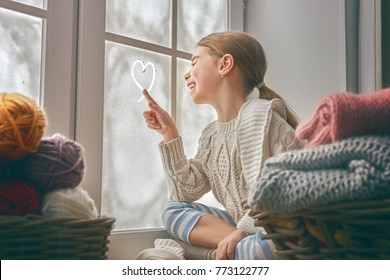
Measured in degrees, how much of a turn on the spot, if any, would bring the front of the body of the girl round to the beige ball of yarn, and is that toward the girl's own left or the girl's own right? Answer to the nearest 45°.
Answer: approximately 45° to the girl's own left

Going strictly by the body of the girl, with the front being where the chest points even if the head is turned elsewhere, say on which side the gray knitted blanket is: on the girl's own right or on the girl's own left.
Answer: on the girl's own left

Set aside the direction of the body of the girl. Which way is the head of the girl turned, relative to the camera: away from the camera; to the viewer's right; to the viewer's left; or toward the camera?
to the viewer's left

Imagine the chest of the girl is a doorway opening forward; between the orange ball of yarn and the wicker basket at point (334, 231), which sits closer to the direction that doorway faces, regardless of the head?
the orange ball of yarn

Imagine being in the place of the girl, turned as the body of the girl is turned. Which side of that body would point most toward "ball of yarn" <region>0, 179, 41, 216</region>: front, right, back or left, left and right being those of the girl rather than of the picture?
front

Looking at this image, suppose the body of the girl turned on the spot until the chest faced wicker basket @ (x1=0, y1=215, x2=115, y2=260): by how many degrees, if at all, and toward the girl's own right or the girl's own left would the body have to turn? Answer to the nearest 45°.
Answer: approximately 45° to the girl's own left

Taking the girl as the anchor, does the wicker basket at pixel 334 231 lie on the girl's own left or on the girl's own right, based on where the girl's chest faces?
on the girl's own left

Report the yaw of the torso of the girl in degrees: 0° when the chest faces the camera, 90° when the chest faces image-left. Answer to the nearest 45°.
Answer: approximately 45°

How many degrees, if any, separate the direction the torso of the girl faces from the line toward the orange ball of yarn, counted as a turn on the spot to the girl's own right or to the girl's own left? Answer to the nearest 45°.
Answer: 0° — they already face it

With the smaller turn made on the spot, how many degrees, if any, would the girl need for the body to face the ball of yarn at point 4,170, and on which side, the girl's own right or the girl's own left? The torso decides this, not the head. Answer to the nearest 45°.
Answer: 0° — they already face it

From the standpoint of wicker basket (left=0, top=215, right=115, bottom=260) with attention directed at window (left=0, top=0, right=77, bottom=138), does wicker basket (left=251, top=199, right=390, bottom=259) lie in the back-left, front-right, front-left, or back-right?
back-right

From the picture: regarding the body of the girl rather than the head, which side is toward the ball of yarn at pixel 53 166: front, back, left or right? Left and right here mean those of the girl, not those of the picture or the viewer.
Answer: front
